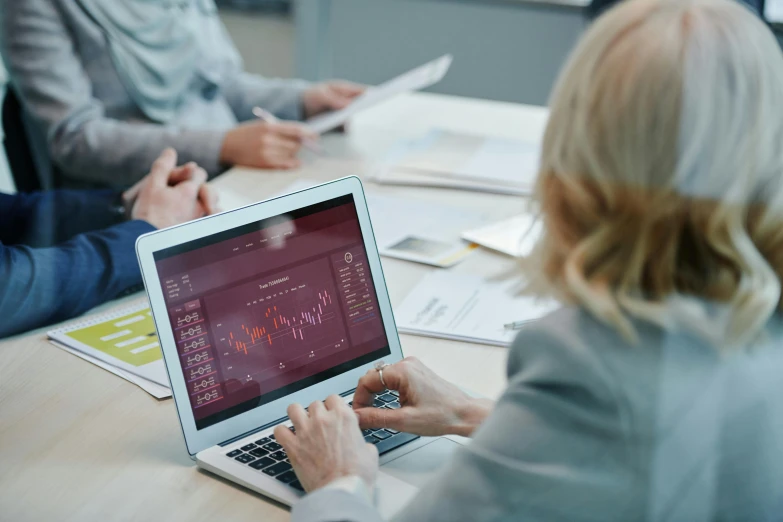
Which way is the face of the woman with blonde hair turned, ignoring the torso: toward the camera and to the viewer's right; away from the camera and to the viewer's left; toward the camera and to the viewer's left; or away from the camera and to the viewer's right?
away from the camera and to the viewer's left

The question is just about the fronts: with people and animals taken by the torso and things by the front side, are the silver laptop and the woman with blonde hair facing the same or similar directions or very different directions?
very different directions

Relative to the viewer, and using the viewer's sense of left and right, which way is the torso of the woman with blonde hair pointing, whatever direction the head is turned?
facing away from the viewer and to the left of the viewer

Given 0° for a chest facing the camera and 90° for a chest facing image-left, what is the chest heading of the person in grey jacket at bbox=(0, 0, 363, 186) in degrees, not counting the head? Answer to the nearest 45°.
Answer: approximately 315°

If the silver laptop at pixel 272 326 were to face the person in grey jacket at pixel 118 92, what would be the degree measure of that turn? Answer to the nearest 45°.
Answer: approximately 135° to its left

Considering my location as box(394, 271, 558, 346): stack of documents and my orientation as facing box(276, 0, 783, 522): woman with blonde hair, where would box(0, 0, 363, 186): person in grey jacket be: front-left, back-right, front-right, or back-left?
back-right
